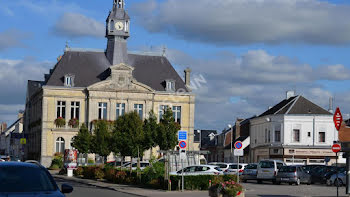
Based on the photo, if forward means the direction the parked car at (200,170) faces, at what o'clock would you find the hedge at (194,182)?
The hedge is roughly at 9 o'clock from the parked car.

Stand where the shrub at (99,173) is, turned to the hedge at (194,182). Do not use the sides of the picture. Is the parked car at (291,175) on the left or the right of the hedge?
left

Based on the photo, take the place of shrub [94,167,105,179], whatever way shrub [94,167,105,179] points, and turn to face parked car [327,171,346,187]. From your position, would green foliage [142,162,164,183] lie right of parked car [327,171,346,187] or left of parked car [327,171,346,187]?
right

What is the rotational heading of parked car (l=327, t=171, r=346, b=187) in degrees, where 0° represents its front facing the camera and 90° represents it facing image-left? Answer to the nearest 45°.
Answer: approximately 45°

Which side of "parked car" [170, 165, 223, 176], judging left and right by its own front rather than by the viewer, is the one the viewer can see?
left

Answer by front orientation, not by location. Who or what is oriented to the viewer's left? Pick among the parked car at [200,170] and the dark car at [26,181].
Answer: the parked car

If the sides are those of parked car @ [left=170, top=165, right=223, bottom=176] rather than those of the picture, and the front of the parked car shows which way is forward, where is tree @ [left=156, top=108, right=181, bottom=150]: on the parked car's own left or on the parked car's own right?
on the parked car's own right
